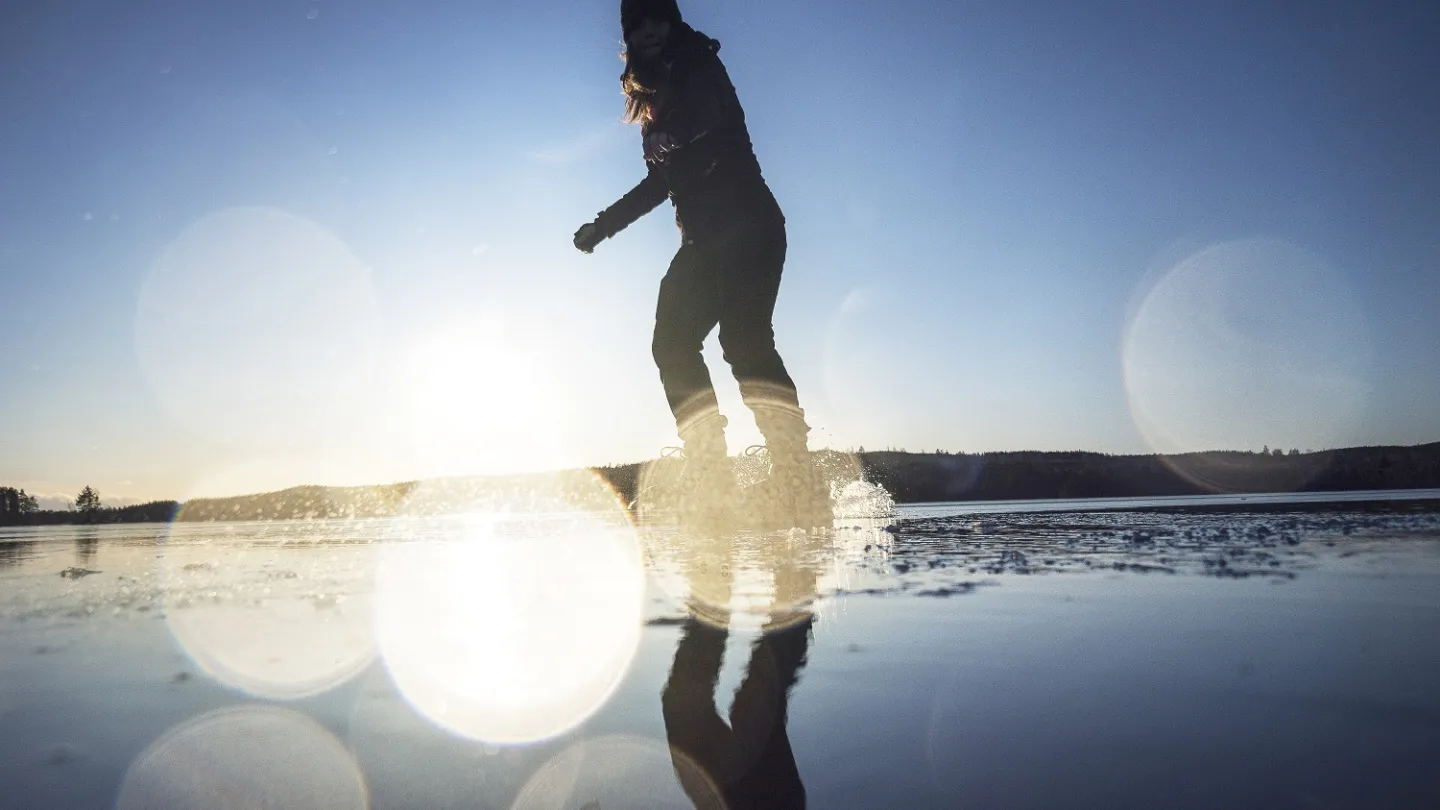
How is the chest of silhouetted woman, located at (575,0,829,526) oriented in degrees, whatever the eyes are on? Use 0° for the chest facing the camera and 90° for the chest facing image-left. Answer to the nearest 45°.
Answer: approximately 45°
